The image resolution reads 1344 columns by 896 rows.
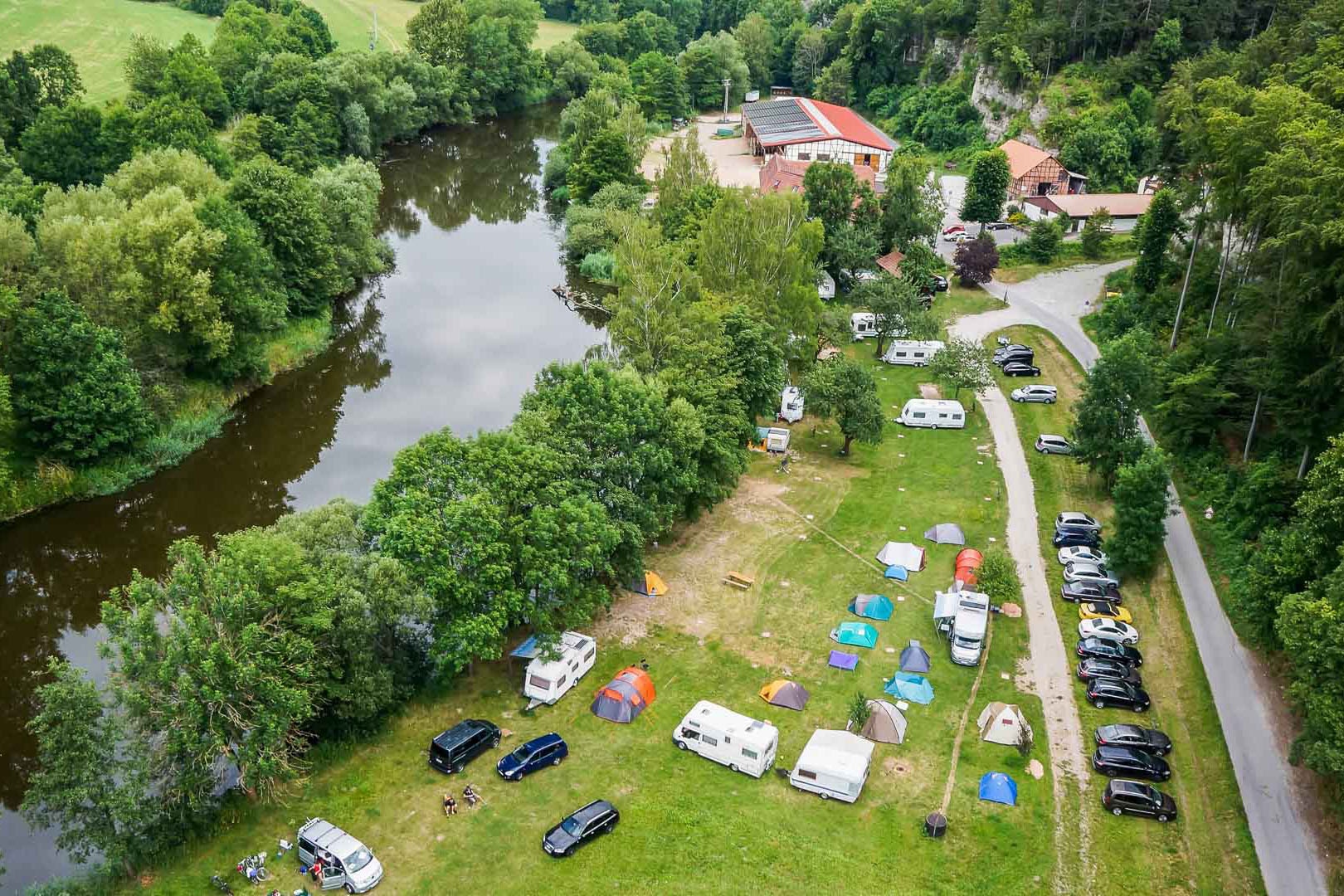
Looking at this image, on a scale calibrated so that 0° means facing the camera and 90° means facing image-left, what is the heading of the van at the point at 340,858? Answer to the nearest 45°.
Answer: approximately 315°

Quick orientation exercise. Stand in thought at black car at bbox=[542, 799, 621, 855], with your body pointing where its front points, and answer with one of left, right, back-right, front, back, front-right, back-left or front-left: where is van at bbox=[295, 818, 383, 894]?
front-right

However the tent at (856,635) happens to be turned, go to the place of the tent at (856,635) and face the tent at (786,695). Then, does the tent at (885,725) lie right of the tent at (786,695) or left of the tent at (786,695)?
left

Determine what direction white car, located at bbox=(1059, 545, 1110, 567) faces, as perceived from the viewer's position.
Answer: facing to the right of the viewer

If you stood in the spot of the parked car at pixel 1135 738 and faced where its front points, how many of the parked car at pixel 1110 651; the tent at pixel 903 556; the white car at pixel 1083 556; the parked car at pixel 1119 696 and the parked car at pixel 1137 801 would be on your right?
1

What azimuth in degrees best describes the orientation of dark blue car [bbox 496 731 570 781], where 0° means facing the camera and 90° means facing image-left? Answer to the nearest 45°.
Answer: approximately 45°

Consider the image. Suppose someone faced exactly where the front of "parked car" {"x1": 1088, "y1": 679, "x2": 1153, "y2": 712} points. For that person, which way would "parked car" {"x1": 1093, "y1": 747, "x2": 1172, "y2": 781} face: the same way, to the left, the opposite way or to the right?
the same way

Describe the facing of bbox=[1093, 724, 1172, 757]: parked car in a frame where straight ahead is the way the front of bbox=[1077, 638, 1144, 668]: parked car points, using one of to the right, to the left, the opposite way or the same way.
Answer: the same way

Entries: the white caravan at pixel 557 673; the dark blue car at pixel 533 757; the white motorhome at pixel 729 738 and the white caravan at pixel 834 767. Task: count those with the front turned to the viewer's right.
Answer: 0

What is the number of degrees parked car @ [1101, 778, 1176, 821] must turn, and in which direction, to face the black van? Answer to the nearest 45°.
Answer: approximately 135° to its right

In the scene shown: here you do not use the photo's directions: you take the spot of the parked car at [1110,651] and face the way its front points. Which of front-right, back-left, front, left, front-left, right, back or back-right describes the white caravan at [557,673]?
back-right

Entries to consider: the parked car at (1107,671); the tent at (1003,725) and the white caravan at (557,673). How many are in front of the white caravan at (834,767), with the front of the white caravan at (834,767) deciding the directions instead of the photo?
1

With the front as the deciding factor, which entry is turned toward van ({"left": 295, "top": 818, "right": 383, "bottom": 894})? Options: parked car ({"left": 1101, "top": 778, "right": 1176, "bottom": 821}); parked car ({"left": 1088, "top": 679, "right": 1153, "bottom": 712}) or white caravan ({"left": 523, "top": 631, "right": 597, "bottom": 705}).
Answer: the white caravan

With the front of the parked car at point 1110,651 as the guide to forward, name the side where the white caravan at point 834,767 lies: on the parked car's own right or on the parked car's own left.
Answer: on the parked car's own right

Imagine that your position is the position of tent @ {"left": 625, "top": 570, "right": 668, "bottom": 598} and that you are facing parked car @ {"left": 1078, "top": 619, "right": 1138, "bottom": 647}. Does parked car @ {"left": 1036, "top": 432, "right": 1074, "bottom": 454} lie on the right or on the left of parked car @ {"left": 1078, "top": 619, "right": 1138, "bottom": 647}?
left

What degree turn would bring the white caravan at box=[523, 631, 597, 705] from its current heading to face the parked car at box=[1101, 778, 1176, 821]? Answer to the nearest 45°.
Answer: approximately 90° to its left

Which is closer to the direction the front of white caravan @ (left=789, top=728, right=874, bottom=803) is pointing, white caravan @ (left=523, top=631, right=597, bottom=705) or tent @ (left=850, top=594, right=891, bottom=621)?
the white caravan
